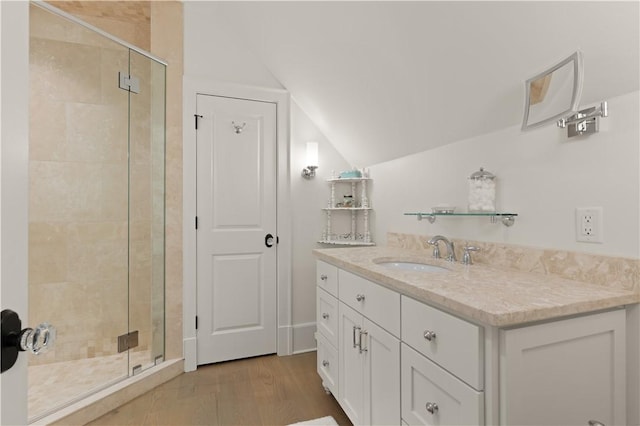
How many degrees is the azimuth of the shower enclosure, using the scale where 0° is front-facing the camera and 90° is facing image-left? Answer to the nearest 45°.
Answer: approximately 315°

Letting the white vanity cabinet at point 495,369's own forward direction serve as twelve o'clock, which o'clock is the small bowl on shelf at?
The small bowl on shelf is roughly at 4 o'clock from the white vanity cabinet.

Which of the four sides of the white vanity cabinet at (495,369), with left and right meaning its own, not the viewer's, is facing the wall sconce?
right

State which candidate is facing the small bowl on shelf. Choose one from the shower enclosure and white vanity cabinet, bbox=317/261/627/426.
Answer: the shower enclosure

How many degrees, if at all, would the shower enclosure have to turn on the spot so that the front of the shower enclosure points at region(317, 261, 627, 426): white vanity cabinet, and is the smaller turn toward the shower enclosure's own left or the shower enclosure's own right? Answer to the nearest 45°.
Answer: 0° — it already faces it

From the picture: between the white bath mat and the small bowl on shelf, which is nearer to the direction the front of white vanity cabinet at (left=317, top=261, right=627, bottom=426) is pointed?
the white bath mat

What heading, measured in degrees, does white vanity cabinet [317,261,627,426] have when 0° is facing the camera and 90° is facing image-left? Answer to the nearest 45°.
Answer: approximately 45°
